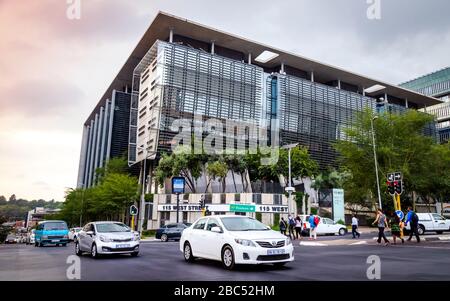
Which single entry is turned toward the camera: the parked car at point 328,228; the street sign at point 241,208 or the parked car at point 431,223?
the street sign

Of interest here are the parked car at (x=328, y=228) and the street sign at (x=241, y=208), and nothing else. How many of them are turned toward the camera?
1

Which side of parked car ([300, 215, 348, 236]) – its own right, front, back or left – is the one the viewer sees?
right

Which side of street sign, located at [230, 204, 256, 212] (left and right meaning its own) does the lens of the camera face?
front
